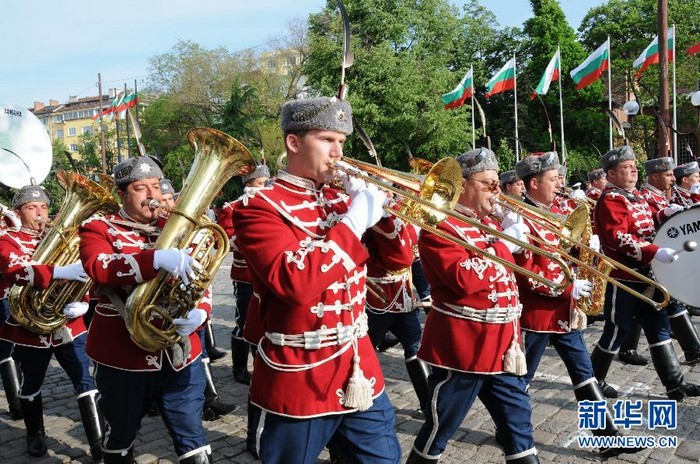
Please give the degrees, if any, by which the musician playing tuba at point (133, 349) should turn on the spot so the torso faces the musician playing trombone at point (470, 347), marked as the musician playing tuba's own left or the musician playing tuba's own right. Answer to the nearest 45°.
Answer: approximately 45° to the musician playing tuba's own left

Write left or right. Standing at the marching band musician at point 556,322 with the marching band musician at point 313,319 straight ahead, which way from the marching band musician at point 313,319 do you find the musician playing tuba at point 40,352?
right

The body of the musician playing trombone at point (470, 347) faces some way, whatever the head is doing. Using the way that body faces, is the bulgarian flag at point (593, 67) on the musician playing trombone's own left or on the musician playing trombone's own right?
on the musician playing trombone's own left

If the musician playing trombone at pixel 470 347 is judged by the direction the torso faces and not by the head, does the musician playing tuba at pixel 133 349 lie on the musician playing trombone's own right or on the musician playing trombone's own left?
on the musician playing trombone's own right

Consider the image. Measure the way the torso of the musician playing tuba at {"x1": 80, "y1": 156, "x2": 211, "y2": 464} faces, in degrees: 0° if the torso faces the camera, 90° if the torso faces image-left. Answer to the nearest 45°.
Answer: approximately 315°

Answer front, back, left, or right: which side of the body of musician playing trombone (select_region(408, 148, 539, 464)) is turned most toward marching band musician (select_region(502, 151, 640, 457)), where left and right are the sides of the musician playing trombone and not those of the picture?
left

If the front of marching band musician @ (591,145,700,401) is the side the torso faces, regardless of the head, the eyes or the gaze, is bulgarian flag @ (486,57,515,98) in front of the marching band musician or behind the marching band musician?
behind
